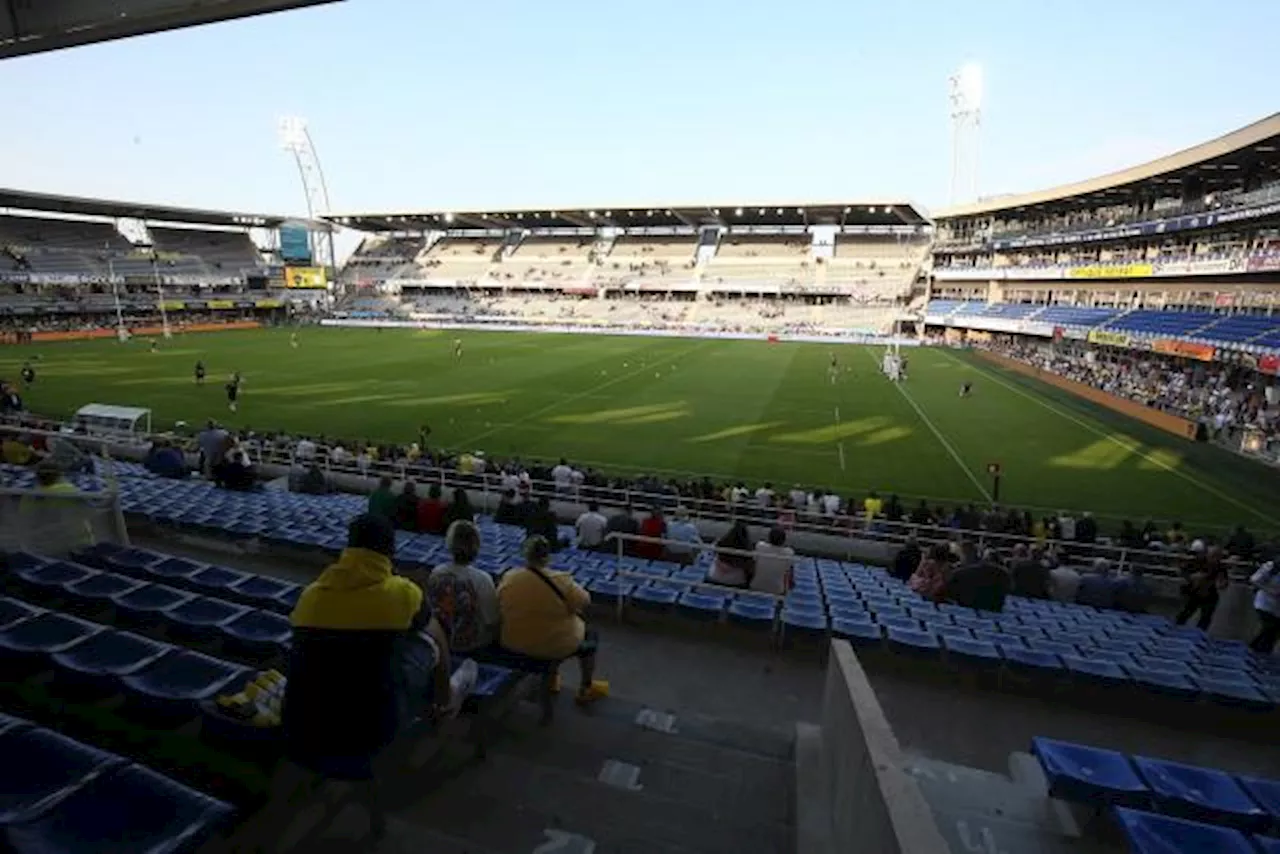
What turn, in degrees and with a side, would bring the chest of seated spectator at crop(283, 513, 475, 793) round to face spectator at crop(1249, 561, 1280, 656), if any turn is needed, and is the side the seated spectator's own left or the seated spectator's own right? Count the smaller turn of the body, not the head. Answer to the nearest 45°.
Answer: approximately 45° to the seated spectator's own right

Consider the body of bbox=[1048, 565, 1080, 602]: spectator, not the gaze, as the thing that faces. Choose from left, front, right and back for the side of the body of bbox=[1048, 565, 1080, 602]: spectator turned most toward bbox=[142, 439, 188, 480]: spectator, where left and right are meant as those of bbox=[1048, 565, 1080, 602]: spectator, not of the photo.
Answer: left

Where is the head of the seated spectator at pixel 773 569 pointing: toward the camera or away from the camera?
away from the camera

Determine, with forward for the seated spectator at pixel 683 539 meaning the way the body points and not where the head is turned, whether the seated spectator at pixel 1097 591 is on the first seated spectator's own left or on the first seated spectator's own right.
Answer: on the first seated spectator's own right

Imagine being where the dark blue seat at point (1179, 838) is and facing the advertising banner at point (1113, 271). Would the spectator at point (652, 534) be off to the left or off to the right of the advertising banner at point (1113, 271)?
left

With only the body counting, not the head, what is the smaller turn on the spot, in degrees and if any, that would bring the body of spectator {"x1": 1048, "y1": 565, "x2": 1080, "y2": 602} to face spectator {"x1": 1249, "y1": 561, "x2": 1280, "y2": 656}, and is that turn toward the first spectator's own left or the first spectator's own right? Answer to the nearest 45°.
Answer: approximately 135° to the first spectator's own right

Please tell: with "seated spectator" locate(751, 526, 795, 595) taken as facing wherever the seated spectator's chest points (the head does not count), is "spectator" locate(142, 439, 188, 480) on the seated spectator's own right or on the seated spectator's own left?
on the seated spectator's own left

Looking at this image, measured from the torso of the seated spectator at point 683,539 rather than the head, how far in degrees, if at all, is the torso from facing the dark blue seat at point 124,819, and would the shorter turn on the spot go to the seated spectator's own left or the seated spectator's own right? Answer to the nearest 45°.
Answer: approximately 180°

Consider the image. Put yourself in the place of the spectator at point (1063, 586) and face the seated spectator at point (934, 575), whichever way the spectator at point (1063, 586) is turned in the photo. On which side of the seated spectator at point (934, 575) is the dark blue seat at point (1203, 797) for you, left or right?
left

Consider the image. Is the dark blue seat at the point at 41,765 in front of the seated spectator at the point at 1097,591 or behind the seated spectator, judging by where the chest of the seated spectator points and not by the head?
behind

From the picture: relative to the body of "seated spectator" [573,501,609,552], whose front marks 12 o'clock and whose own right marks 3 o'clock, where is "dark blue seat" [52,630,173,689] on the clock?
The dark blue seat is roughly at 7 o'clock from the seated spectator.

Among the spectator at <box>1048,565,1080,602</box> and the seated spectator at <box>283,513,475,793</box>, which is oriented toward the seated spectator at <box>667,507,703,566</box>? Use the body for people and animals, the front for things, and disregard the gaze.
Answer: the seated spectator at <box>283,513,475,793</box>

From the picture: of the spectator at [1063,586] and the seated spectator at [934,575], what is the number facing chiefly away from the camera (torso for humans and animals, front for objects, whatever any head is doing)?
2

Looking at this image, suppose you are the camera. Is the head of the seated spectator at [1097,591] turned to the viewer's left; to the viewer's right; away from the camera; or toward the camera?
away from the camera

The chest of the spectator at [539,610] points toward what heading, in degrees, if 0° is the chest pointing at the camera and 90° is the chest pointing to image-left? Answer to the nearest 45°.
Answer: approximately 225°

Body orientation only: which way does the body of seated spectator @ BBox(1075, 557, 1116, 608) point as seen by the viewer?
away from the camera

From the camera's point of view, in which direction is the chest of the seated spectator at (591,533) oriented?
away from the camera

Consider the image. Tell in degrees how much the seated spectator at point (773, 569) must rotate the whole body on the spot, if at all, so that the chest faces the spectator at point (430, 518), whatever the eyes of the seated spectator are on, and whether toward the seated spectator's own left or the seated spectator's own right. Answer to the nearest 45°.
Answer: approximately 90° to the seated spectator's own left
